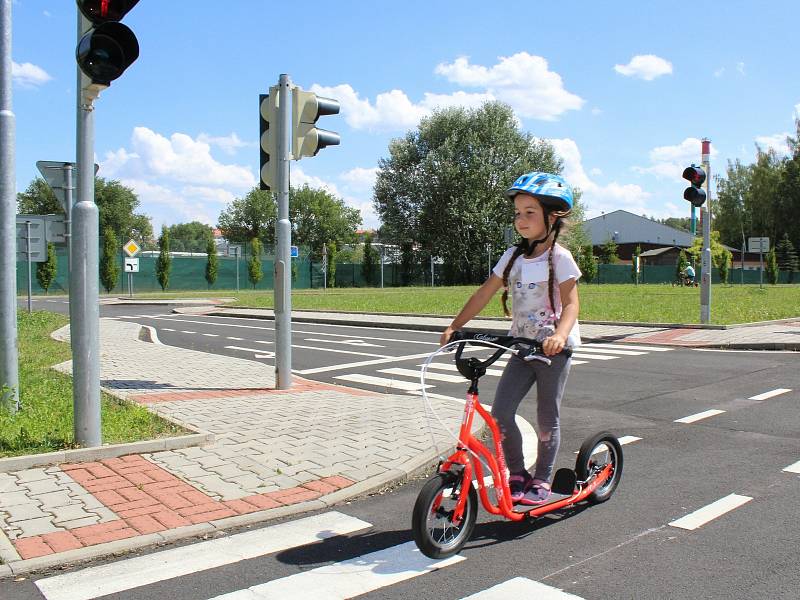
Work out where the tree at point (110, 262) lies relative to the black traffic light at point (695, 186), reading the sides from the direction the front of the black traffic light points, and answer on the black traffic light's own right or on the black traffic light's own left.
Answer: on the black traffic light's own right

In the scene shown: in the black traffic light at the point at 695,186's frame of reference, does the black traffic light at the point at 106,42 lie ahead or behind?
ahead

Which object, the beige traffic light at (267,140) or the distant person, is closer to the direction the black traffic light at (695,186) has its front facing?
the beige traffic light

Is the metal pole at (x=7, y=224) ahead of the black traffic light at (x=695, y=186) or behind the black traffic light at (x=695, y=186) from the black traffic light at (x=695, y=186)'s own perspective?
ahead

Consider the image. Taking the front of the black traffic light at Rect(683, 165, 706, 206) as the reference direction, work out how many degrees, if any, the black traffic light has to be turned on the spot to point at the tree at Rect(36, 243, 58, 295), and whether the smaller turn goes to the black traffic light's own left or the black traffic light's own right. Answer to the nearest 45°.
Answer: approximately 90° to the black traffic light's own right

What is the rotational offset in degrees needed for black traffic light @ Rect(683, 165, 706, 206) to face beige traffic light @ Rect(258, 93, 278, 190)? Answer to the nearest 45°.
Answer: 0° — it already faces it

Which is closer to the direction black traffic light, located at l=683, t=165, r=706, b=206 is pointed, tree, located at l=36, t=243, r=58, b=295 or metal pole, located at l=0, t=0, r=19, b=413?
the metal pole

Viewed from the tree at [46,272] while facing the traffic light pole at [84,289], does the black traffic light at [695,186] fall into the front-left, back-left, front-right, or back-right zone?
front-left

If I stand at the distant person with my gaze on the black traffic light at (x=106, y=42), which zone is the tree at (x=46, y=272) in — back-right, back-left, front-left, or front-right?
front-right

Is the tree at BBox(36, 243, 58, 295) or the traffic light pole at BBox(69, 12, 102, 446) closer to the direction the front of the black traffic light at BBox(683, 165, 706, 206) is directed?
the traffic light pole

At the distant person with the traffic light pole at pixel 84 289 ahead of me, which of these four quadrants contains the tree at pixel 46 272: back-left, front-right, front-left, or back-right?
front-right

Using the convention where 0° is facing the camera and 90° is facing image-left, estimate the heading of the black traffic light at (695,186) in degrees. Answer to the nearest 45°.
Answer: approximately 45°

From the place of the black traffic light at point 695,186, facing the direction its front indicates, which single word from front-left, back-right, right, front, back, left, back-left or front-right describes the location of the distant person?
back-right
